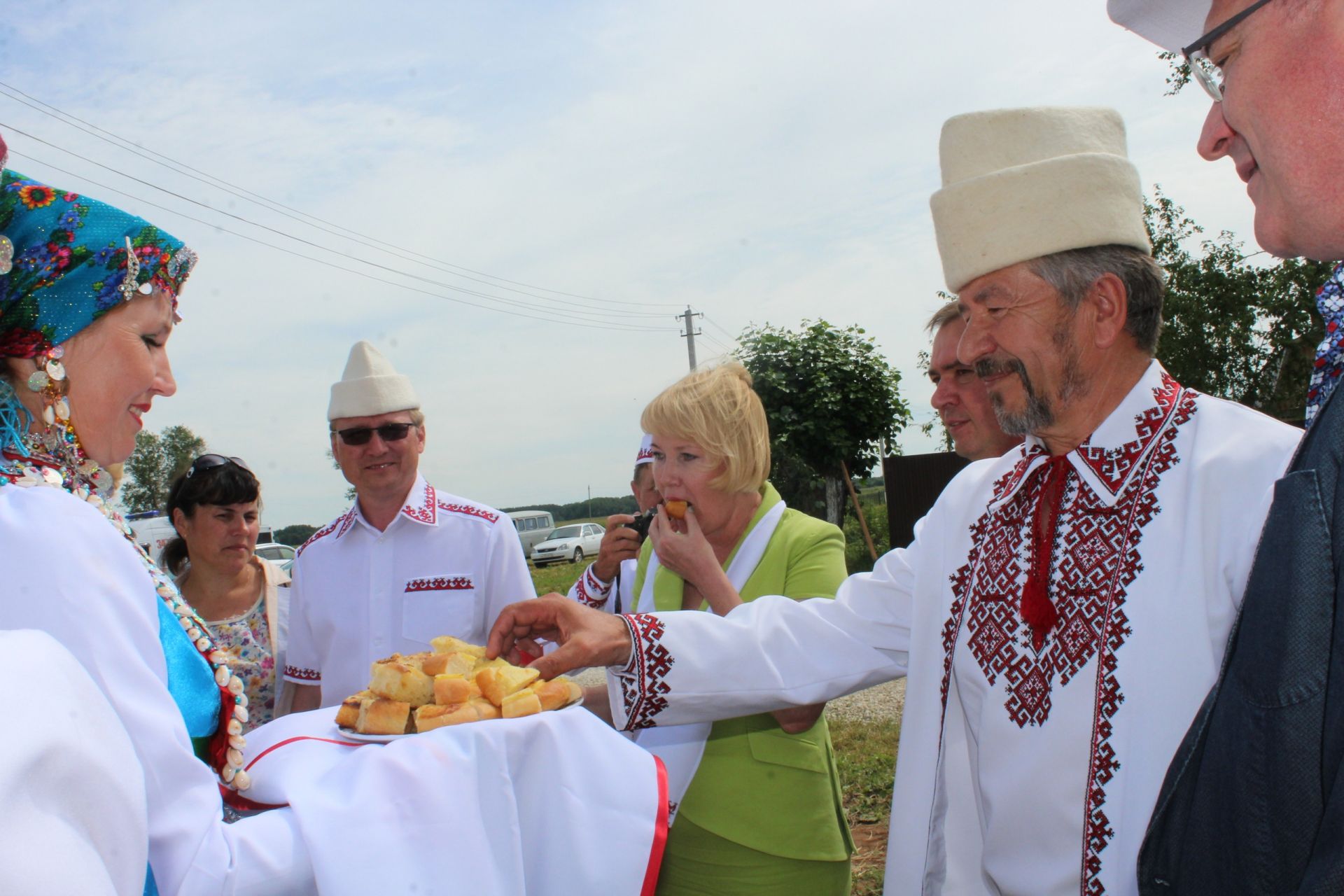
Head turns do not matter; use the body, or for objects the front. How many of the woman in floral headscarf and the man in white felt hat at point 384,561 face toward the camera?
1

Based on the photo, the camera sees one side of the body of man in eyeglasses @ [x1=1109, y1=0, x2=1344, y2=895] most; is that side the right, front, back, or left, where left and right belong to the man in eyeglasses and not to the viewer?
left

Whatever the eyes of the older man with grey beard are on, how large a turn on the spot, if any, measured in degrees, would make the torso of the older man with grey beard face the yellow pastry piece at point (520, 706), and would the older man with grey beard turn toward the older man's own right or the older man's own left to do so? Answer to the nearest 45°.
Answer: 0° — they already face it

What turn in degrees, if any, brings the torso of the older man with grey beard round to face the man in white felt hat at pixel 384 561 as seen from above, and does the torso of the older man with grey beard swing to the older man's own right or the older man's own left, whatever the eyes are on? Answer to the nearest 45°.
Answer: approximately 90° to the older man's own right

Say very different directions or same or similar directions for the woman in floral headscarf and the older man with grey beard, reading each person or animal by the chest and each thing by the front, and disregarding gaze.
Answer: very different directions
